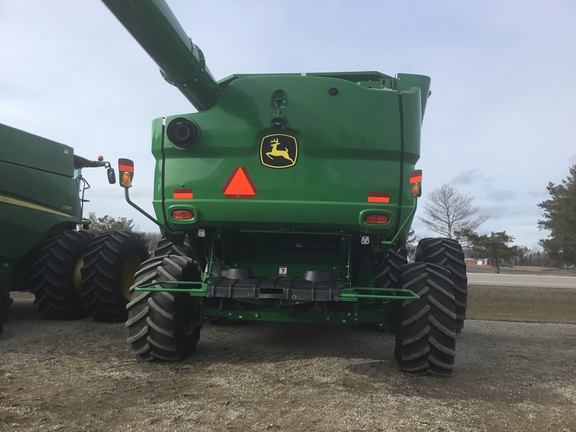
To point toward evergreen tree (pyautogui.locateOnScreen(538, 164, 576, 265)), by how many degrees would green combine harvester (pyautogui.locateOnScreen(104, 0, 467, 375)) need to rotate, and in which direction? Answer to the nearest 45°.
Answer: approximately 45° to its right

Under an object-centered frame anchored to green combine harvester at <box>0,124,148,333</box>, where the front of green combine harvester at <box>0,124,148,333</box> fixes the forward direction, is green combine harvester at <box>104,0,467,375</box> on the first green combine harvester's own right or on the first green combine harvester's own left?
on the first green combine harvester's own right

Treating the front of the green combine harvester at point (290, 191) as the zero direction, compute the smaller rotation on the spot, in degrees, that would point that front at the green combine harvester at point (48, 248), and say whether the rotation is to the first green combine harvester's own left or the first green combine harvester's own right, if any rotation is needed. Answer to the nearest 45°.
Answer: approximately 45° to the first green combine harvester's own left

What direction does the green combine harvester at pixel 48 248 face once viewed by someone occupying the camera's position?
facing away from the viewer and to the right of the viewer

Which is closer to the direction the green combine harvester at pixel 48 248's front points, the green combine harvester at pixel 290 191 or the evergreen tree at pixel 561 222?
the evergreen tree

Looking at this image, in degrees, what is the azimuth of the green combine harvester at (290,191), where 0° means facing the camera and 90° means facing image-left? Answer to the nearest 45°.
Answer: approximately 180°
